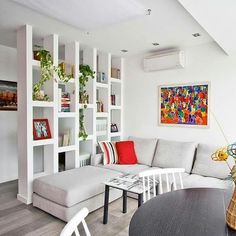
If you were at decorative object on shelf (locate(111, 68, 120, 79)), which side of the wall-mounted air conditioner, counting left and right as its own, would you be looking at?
right

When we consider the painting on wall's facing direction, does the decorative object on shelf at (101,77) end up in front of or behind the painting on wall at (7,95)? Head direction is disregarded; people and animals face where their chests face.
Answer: in front

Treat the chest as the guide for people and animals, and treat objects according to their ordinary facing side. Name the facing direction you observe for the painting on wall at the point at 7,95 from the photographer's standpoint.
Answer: facing the viewer and to the right of the viewer

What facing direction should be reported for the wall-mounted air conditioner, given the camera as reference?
facing the viewer and to the left of the viewer

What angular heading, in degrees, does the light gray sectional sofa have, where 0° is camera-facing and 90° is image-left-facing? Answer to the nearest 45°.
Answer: approximately 45°

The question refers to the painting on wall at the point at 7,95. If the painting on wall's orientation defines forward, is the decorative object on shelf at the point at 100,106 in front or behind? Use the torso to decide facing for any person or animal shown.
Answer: in front

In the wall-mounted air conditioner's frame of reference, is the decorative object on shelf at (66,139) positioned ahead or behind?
ahead

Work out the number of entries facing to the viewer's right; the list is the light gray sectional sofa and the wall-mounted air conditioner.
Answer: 0
